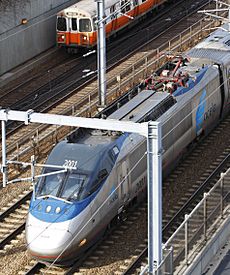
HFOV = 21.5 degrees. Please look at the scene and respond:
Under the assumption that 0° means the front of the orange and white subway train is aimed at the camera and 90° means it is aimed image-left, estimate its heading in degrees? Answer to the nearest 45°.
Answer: approximately 45°

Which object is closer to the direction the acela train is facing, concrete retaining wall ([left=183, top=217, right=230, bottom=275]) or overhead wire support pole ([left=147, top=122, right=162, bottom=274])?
the overhead wire support pole

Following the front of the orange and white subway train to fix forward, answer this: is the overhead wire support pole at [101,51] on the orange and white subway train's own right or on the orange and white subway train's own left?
on the orange and white subway train's own left

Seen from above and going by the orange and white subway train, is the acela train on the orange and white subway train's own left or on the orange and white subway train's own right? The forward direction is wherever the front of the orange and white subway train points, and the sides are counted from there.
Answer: on the orange and white subway train's own left

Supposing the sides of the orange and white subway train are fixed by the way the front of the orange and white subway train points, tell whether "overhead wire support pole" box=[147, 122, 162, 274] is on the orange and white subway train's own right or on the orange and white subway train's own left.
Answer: on the orange and white subway train's own left

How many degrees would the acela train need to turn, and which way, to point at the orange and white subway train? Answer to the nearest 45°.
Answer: approximately 135° to its right

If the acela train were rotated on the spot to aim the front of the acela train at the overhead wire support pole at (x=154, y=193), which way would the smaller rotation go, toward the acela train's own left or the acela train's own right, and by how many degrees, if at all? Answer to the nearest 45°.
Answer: approximately 45° to the acela train's own left

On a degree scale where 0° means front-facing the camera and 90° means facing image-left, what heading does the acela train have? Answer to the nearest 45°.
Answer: approximately 45°
